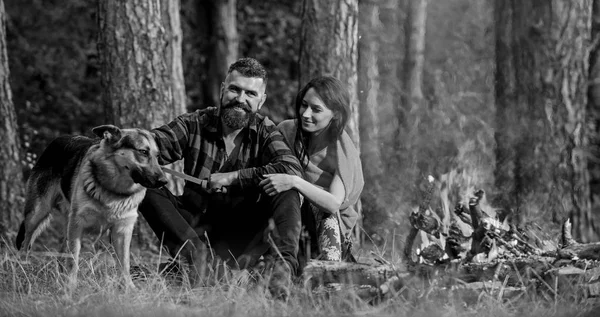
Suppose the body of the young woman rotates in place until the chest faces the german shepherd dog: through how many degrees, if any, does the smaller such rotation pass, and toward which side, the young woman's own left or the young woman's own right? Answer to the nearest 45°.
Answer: approximately 45° to the young woman's own right

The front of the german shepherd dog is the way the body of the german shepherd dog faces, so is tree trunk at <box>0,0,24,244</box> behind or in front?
behind

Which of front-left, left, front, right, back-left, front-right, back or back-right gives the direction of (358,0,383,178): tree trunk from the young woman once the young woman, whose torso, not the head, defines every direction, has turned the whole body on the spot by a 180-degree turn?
front-left

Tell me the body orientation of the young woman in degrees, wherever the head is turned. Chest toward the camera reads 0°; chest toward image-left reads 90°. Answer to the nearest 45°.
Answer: approximately 45°

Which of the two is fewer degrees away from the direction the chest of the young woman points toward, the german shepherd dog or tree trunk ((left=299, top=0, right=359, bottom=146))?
the german shepherd dog

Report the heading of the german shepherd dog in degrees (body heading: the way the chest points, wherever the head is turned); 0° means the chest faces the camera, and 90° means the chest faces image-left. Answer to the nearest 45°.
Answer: approximately 315°

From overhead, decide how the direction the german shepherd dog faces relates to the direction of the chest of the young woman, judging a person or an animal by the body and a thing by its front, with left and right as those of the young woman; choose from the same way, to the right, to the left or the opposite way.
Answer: to the left

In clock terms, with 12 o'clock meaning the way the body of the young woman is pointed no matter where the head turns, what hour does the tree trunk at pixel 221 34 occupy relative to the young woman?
The tree trunk is roughly at 4 o'clock from the young woman.

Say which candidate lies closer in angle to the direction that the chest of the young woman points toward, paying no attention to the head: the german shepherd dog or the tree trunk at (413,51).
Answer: the german shepherd dog

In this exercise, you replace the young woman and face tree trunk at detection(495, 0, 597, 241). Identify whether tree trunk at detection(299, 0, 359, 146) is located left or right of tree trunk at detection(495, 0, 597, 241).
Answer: left

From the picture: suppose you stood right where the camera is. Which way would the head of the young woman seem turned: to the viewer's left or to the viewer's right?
to the viewer's left

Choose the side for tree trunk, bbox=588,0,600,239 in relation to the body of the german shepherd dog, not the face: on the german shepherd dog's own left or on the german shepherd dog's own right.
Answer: on the german shepherd dog's own left
